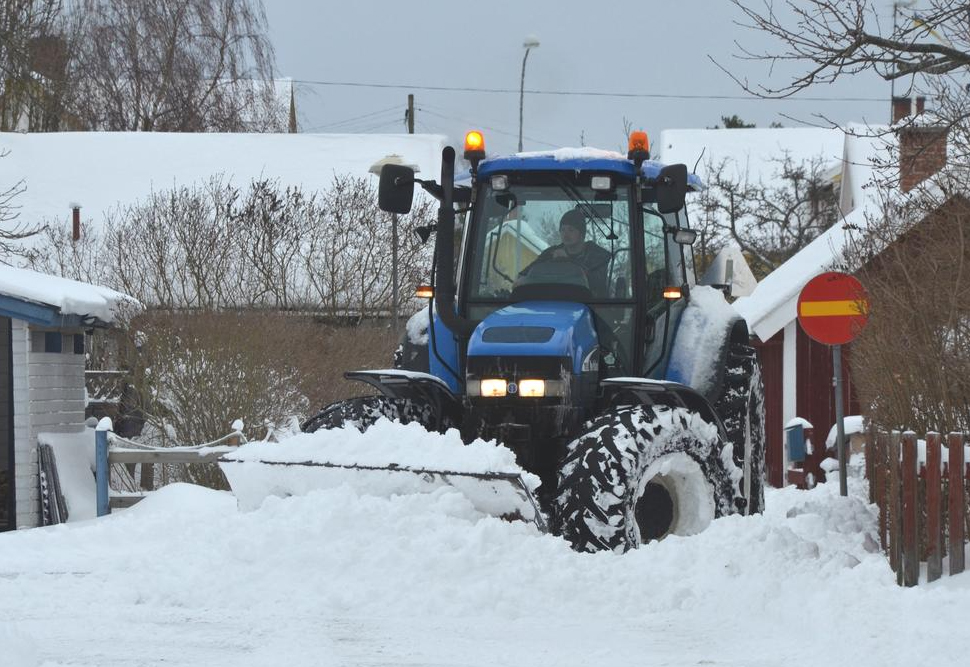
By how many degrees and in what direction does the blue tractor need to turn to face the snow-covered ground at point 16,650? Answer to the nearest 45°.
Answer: approximately 45° to its right

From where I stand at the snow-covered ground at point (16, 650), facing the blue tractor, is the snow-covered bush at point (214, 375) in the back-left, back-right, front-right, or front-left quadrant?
front-left

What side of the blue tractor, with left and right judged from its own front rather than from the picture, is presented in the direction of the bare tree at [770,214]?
back

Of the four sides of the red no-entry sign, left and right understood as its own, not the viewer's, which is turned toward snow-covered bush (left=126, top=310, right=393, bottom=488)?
right

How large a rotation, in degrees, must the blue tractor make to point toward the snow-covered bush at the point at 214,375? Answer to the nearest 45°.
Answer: approximately 135° to its right

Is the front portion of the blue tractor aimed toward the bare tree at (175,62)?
no

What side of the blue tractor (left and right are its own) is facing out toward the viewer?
front

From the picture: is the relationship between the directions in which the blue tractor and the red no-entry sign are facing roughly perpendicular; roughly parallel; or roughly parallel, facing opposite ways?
roughly parallel

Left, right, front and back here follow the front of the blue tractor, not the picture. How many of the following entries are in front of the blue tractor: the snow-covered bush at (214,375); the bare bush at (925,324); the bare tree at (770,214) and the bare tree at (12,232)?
0

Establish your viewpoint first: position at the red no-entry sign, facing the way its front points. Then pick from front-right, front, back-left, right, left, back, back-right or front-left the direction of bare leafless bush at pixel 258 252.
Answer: back-right

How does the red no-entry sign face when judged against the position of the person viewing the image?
facing the viewer

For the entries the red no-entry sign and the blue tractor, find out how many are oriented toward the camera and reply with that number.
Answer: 2

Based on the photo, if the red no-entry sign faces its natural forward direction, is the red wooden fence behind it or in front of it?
in front

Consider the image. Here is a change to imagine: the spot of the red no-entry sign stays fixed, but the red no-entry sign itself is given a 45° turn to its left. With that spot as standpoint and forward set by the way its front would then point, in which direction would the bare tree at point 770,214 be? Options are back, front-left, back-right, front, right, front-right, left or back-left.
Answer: back-left
